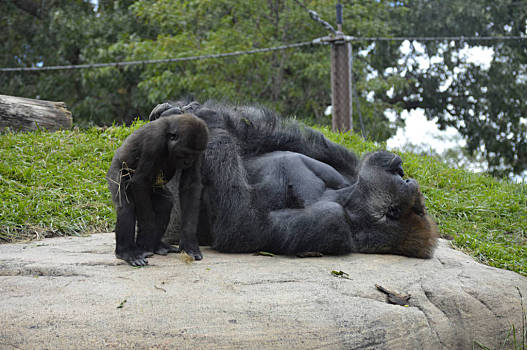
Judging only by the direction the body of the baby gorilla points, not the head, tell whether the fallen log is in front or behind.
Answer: behind

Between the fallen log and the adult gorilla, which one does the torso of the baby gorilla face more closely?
the adult gorilla

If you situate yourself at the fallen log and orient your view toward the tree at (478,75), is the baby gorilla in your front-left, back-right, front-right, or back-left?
back-right

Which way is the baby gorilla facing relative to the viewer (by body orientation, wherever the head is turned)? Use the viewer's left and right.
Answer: facing the viewer and to the right of the viewer

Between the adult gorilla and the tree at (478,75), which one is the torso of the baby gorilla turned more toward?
the adult gorilla

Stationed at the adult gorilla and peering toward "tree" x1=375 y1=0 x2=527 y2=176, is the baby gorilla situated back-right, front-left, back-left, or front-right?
back-left

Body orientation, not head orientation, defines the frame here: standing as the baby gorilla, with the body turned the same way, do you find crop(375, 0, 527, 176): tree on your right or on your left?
on your left
